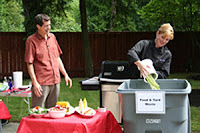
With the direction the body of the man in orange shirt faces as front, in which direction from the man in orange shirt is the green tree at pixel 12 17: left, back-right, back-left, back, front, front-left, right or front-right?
back-left

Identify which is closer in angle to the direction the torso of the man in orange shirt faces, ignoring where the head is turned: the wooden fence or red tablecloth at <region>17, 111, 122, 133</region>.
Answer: the red tablecloth

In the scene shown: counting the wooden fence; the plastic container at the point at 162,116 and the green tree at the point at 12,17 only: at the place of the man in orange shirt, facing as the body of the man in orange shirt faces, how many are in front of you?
1

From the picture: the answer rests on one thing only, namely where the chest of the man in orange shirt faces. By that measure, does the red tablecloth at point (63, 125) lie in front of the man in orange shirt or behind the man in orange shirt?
in front

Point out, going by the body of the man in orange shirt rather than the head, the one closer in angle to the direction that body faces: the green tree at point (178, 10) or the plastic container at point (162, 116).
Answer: the plastic container

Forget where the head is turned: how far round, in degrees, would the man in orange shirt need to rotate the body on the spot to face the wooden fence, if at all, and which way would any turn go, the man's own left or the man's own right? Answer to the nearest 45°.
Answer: approximately 135° to the man's own left

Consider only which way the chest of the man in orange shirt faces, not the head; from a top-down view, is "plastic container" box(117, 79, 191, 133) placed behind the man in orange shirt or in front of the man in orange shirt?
in front

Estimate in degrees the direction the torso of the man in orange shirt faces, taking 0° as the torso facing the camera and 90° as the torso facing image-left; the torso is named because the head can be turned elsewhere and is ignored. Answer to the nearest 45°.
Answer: approximately 315°

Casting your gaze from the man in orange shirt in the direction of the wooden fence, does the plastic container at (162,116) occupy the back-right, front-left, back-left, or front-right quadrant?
back-right
